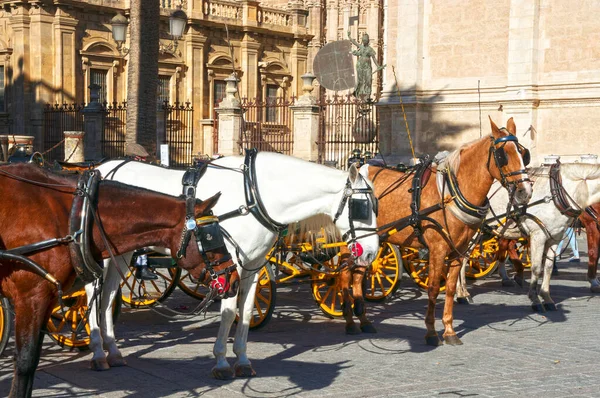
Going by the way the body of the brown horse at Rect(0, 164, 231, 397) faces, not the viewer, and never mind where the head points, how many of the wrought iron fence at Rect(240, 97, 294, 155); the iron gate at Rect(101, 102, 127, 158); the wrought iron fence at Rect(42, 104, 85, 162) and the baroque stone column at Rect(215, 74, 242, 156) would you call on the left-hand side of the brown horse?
4

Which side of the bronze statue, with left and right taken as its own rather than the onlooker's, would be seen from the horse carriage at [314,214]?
front

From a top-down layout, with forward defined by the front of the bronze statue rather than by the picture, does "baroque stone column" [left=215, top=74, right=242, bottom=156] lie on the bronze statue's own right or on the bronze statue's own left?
on the bronze statue's own right

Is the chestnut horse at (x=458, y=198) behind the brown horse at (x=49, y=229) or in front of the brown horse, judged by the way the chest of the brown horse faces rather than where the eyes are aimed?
in front

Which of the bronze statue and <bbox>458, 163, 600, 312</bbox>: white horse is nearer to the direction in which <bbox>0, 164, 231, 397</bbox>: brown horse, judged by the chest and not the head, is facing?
the white horse

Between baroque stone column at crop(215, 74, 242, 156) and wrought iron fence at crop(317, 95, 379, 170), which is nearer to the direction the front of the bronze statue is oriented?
the wrought iron fence

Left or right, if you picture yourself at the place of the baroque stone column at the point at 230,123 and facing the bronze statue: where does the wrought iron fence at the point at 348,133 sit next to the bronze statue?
right

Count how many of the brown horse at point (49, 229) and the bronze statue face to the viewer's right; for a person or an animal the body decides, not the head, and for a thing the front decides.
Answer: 1

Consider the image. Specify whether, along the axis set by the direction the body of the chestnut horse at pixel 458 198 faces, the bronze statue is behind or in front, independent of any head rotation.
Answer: behind

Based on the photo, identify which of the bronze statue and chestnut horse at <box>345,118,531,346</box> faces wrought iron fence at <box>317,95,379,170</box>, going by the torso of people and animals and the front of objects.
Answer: the bronze statue

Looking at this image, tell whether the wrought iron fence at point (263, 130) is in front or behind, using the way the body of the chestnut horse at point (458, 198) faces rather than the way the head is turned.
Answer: behind

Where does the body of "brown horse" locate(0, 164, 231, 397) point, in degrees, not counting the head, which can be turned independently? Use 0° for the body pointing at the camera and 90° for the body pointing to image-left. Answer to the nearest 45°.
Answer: approximately 270°
